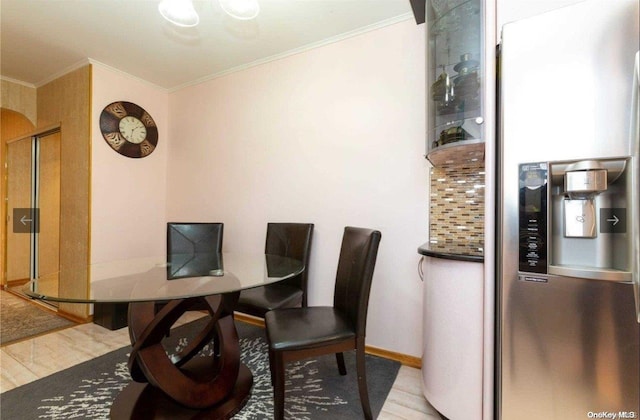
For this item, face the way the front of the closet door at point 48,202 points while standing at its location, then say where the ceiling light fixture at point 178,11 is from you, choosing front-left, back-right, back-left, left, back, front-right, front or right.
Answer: front-left

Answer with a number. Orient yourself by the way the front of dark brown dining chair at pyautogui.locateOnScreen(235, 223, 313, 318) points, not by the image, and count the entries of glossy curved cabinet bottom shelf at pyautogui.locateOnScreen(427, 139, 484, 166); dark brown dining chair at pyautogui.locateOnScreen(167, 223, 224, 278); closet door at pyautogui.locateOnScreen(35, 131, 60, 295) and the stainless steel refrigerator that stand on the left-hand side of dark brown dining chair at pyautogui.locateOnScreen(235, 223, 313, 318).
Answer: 2

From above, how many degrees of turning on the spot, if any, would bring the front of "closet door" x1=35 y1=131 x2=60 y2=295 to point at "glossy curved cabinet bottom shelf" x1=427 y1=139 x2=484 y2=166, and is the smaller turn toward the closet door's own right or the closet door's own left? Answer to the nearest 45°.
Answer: approximately 45° to the closet door's own left

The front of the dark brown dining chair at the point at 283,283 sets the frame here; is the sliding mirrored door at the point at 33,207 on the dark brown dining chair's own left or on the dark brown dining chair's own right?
on the dark brown dining chair's own right

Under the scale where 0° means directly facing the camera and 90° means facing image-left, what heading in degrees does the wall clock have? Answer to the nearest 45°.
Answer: approximately 315°

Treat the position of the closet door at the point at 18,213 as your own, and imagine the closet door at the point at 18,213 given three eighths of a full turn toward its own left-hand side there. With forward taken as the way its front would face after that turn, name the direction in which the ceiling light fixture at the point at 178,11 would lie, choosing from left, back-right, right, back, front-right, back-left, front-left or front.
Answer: right

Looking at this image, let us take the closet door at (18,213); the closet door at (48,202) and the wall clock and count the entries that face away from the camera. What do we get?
0

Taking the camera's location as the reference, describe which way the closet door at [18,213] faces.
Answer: facing the viewer and to the left of the viewer

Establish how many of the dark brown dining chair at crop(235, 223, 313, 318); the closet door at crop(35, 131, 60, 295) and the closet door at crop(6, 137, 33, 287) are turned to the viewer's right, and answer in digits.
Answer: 0

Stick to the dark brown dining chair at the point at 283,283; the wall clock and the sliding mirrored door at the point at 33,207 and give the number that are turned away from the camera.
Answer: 0
